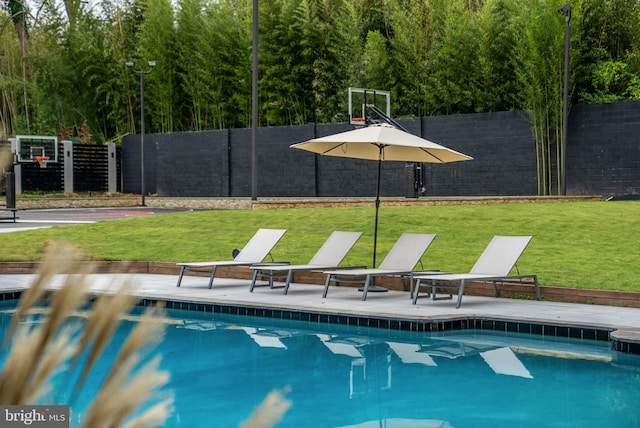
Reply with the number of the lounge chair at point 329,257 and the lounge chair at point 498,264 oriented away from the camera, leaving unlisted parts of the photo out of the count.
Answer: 0

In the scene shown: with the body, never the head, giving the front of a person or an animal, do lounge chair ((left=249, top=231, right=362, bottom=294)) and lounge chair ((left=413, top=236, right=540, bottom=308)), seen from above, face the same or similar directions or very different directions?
same or similar directions

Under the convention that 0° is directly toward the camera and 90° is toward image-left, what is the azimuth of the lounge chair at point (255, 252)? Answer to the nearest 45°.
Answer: approximately 45°

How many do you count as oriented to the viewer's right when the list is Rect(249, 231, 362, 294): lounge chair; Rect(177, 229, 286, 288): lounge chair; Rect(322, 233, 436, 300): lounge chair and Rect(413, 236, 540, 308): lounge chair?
0

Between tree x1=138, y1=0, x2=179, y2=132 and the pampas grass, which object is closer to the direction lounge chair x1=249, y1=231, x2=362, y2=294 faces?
the pampas grass

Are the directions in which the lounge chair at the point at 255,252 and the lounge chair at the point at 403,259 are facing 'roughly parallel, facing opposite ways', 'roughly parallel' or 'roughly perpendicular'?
roughly parallel

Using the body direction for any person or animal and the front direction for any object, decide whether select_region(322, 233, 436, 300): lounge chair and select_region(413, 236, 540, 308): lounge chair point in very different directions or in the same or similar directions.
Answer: same or similar directions

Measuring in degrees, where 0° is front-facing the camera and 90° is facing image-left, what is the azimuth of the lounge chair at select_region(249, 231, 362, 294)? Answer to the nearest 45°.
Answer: approximately 45°

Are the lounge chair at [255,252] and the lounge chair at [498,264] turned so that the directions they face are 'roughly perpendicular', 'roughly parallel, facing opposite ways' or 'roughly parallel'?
roughly parallel

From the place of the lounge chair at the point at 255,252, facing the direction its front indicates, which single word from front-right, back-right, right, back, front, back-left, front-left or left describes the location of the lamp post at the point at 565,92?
back

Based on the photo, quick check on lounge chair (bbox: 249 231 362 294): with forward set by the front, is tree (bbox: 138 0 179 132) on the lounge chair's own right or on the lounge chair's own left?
on the lounge chair's own right

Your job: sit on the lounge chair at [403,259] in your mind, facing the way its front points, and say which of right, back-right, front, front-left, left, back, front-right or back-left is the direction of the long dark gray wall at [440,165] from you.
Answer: back-right

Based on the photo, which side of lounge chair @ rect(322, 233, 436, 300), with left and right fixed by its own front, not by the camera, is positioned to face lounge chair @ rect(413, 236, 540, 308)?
left

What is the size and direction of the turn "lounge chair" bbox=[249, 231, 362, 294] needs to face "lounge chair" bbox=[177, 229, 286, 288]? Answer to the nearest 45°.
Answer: approximately 90° to its right

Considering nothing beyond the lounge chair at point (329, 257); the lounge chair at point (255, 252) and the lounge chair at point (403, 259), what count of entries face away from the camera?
0

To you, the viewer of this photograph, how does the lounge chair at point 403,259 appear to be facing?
facing the viewer and to the left of the viewer

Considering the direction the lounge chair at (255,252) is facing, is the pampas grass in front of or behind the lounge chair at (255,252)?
in front

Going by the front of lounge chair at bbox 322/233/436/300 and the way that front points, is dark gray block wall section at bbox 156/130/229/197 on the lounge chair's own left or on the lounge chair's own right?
on the lounge chair's own right

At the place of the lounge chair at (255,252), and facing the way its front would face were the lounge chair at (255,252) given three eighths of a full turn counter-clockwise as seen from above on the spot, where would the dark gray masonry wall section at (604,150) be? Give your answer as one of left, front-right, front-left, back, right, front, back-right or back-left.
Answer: front-left
